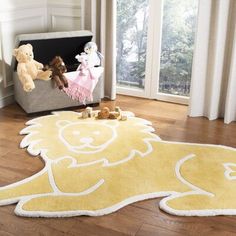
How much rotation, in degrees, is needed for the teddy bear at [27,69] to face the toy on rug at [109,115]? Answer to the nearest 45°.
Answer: approximately 45° to its left

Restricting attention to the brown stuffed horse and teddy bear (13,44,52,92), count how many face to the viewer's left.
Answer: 0

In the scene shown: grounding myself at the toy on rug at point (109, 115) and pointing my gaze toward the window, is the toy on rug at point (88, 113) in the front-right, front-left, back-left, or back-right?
back-left

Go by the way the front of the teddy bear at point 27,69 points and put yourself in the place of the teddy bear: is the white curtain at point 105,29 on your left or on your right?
on your left

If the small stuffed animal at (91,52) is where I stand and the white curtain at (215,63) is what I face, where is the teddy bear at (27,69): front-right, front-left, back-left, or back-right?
back-right

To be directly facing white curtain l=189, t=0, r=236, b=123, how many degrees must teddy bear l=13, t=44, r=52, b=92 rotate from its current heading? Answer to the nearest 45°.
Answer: approximately 45° to its left

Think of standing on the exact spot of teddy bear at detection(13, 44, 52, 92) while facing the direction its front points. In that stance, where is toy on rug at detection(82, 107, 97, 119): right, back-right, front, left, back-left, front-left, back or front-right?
front-left

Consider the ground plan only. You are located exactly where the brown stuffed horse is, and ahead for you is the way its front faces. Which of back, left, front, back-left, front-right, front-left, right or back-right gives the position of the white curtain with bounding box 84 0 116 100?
left

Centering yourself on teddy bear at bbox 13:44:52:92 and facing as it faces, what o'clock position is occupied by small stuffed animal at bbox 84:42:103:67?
The small stuffed animal is roughly at 10 o'clock from the teddy bear.

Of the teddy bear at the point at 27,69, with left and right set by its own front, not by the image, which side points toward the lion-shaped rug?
front

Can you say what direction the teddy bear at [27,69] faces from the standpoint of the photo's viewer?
facing the viewer and to the right of the viewer
